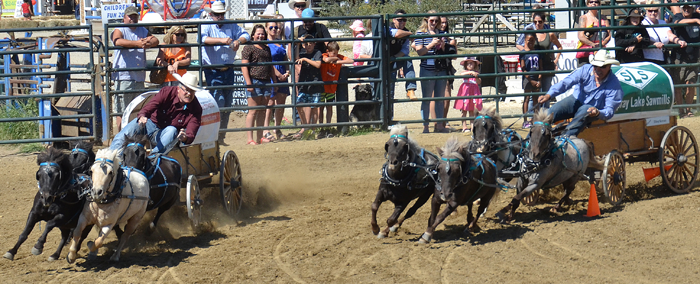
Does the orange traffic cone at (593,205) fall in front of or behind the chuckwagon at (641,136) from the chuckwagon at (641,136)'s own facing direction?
in front

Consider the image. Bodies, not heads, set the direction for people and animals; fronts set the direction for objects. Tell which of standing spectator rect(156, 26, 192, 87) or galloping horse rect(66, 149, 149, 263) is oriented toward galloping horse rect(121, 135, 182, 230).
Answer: the standing spectator

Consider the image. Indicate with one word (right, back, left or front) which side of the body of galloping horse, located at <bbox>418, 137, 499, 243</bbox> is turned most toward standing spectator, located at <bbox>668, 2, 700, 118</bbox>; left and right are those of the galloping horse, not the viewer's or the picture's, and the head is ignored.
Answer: back

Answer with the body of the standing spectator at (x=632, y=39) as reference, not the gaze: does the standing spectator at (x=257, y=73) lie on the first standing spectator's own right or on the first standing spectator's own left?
on the first standing spectator's own right

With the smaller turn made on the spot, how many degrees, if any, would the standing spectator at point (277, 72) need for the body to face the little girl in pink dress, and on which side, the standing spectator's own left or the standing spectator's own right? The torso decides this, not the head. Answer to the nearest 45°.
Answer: approximately 90° to the standing spectator's own left

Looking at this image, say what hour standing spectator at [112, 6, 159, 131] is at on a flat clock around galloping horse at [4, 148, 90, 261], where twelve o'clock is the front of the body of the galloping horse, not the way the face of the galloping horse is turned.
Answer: The standing spectator is roughly at 5 o'clock from the galloping horse.

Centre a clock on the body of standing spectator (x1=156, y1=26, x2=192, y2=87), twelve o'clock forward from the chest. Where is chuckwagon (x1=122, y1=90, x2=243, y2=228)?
The chuckwagon is roughly at 12 o'clock from the standing spectator.

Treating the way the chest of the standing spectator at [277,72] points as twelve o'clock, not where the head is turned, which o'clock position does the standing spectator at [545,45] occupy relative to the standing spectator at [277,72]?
the standing spectator at [545,45] is roughly at 9 o'clock from the standing spectator at [277,72].
